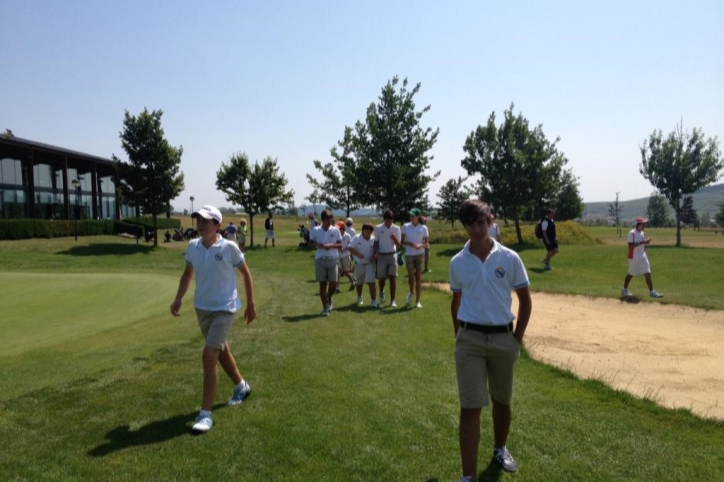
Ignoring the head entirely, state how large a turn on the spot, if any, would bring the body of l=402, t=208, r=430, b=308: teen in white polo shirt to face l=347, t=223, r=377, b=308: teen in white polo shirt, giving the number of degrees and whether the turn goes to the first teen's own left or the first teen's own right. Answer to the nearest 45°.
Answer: approximately 90° to the first teen's own right

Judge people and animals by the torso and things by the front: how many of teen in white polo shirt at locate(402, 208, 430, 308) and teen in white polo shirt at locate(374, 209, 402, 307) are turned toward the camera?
2

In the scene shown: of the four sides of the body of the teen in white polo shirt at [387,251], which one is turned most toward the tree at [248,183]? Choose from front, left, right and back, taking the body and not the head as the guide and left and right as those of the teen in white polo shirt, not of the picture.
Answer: back

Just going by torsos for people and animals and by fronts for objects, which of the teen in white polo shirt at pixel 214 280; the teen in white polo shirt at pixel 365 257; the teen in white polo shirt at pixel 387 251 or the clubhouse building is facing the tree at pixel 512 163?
the clubhouse building

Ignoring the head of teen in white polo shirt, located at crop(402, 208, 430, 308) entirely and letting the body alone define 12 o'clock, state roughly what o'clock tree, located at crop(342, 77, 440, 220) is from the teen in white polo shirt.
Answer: The tree is roughly at 6 o'clock from the teen in white polo shirt.

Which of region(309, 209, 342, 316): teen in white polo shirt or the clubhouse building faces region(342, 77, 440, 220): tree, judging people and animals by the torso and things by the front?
the clubhouse building

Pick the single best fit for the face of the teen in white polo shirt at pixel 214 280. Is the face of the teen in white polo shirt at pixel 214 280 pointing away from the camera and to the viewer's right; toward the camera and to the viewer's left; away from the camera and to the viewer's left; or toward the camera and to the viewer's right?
toward the camera and to the viewer's left

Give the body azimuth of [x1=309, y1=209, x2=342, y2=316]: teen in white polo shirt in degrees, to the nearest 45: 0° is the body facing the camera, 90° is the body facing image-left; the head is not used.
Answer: approximately 0°

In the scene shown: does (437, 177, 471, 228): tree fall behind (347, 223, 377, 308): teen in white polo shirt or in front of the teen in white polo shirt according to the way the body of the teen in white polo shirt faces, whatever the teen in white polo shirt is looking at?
behind

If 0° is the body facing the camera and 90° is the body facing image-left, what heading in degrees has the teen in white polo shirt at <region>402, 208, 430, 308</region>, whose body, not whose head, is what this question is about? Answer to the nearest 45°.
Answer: approximately 0°

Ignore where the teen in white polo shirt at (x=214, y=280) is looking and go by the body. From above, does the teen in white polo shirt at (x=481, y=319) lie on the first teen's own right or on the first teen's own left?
on the first teen's own left

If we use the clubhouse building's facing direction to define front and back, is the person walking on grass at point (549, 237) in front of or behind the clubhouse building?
in front

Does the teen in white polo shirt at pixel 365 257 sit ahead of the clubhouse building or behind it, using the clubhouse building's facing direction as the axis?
ahead
